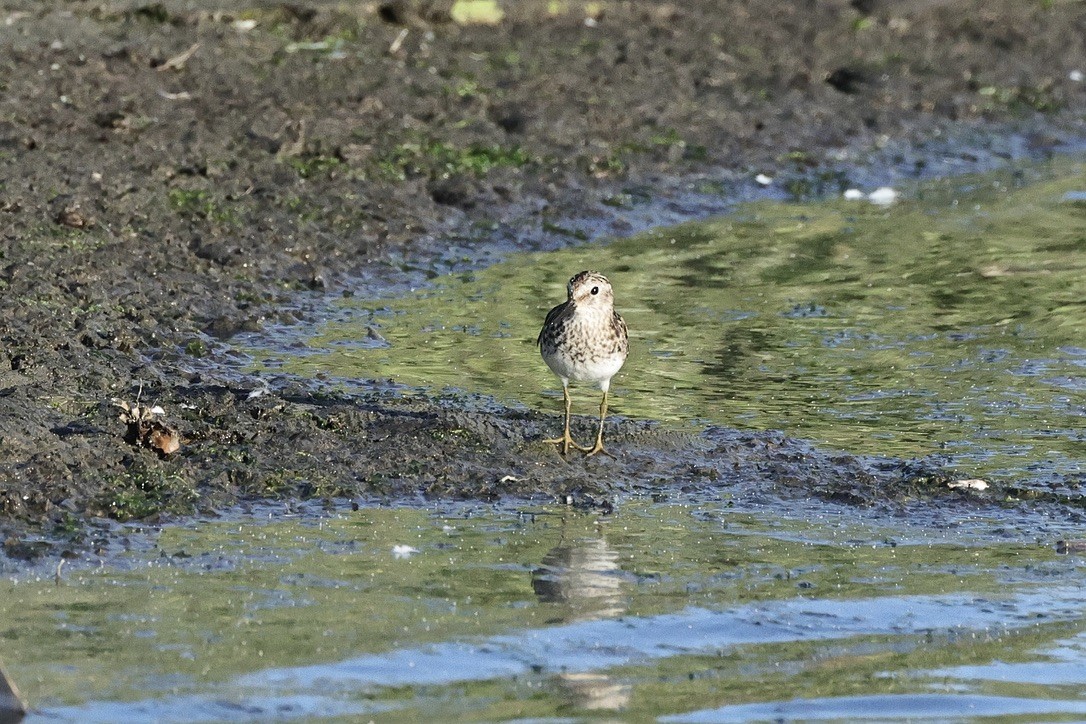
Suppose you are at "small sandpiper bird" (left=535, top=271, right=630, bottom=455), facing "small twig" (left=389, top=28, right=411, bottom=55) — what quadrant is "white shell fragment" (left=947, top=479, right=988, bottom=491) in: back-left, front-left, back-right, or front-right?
back-right

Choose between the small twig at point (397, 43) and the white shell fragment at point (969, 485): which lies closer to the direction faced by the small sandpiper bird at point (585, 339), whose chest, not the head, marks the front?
the white shell fragment

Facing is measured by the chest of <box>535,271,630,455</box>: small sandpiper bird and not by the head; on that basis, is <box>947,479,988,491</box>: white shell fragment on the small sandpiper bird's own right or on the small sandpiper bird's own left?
on the small sandpiper bird's own left

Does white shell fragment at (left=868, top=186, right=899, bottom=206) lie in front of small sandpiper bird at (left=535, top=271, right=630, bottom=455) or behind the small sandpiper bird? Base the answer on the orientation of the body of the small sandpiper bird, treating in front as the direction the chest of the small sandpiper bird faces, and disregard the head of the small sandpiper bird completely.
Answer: behind

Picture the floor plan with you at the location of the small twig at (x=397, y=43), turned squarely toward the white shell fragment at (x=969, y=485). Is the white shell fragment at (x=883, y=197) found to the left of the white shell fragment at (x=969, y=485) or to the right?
left

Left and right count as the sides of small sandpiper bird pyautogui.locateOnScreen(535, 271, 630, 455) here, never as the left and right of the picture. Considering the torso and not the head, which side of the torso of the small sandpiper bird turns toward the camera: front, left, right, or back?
front

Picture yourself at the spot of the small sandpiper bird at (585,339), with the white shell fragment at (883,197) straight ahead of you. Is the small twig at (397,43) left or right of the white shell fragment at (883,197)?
left

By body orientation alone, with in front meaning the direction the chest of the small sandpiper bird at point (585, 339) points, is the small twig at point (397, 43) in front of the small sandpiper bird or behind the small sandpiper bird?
behind
